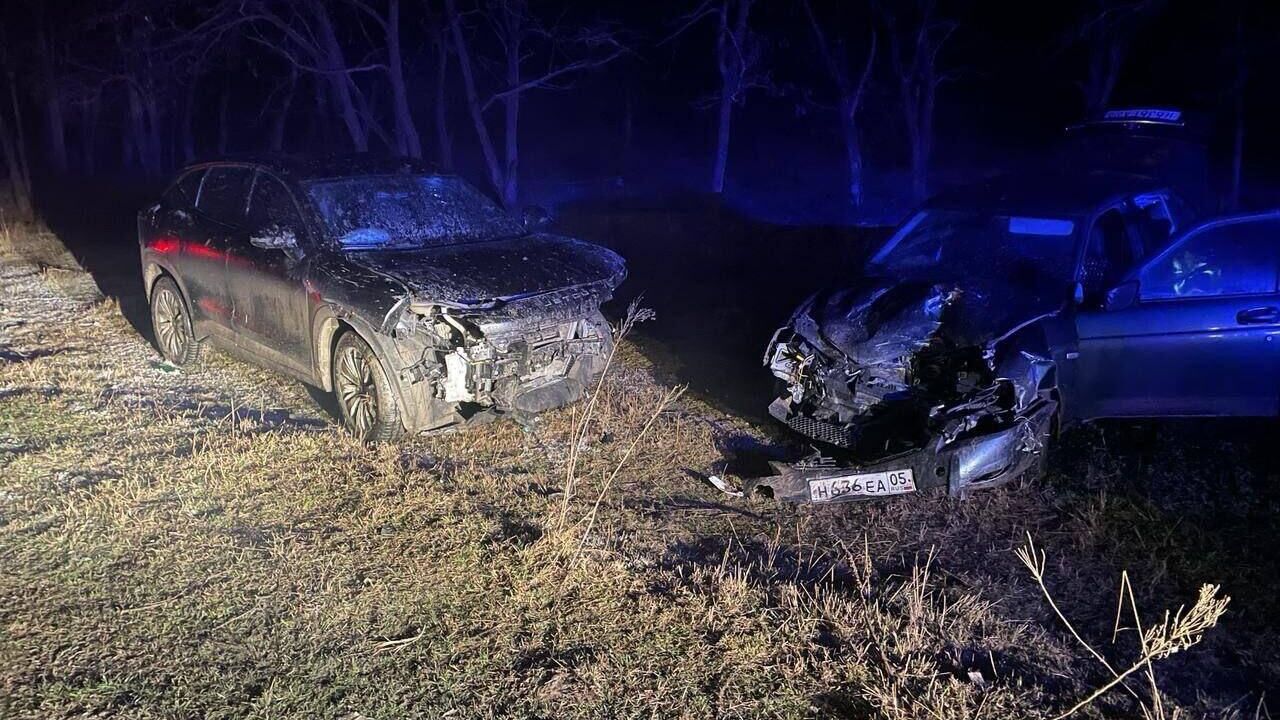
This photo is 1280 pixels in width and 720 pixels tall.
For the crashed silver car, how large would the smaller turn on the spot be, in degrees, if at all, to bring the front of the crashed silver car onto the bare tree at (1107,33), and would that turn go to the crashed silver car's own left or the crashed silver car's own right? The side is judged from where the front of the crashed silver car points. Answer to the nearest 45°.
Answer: approximately 135° to the crashed silver car's own right

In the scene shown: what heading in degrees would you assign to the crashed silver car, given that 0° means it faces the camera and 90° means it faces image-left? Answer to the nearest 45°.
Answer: approximately 45°

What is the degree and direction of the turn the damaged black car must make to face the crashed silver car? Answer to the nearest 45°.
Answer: approximately 45° to its left

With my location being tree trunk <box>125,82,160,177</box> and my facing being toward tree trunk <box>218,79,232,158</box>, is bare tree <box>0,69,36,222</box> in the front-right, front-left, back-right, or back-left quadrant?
back-right

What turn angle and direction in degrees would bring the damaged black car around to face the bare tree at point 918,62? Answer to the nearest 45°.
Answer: approximately 90° to its left

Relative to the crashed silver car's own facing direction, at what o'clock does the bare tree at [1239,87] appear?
The bare tree is roughly at 5 o'clock from the crashed silver car.

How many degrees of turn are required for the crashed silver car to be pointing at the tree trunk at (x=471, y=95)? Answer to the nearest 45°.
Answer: approximately 90° to its right

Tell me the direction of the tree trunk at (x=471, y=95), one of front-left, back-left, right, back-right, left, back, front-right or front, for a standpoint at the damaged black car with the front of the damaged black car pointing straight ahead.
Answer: back-left
